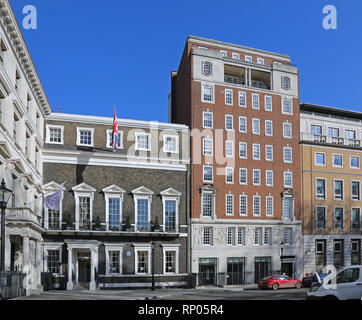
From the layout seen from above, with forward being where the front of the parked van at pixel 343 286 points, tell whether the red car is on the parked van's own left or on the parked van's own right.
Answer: on the parked van's own right

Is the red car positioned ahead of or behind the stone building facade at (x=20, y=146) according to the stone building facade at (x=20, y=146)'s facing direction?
ahead

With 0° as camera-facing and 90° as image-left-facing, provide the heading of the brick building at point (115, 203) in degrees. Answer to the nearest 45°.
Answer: approximately 0°

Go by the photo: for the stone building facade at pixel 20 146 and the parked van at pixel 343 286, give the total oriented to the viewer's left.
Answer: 1

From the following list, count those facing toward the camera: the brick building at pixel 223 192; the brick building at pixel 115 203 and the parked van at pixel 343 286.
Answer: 2

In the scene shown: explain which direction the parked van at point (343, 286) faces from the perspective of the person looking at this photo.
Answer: facing to the left of the viewer

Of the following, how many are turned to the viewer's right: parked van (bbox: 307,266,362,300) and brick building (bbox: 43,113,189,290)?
0

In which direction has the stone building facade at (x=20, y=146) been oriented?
to the viewer's right

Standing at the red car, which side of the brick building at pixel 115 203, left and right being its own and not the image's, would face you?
left
